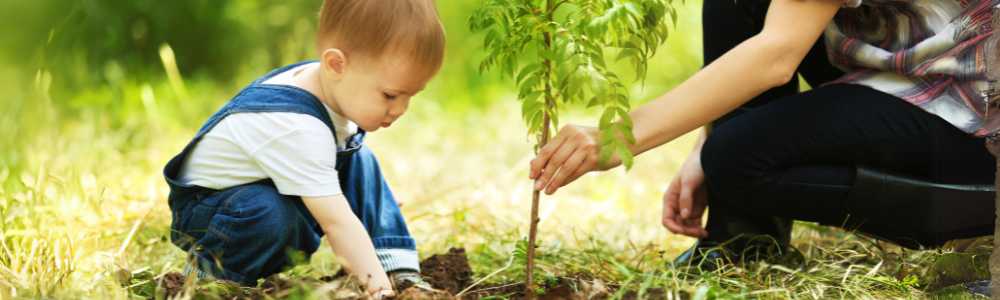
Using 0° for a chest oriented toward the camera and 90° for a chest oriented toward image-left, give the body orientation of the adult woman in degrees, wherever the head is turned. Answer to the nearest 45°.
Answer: approximately 90°

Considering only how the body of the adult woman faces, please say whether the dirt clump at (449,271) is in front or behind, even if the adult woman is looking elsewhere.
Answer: in front
